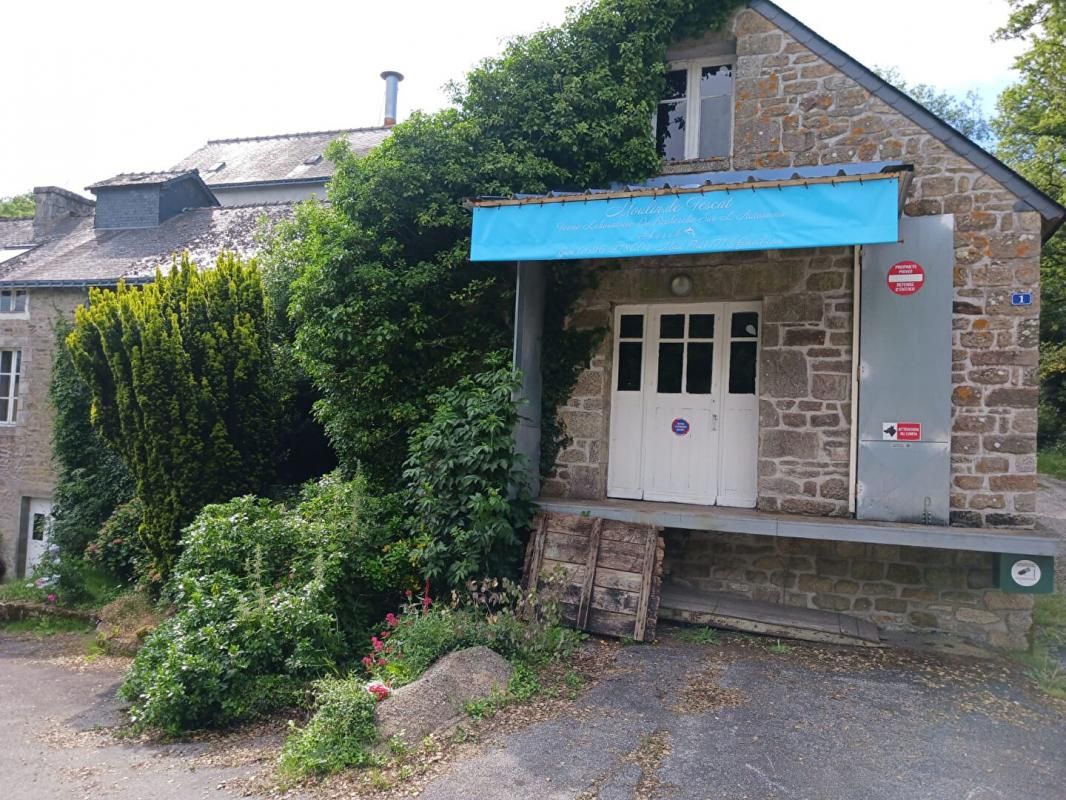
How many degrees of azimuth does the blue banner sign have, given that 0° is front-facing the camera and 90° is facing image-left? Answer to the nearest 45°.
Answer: approximately 0°

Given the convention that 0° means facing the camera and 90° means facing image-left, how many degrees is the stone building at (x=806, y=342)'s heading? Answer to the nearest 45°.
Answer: approximately 0°

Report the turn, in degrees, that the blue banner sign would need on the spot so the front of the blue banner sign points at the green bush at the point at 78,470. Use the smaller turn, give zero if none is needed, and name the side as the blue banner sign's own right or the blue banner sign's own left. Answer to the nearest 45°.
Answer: approximately 135° to the blue banner sign's own right

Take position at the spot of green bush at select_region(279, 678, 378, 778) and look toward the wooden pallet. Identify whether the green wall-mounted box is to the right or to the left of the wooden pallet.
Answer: right

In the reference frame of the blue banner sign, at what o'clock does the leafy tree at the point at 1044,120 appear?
The leafy tree is roughly at 7 o'clock from the blue banner sign.

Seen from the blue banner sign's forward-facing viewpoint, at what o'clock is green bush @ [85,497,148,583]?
The green bush is roughly at 4 o'clock from the blue banner sign.

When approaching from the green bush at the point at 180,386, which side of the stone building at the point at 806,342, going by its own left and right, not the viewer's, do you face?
right

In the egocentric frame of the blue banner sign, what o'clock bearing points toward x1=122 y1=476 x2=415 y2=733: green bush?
The green bush is roughly at 3 o'clock from the blue banner sign.

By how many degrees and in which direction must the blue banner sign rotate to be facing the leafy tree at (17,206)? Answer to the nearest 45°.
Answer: approximately 135° to its right
